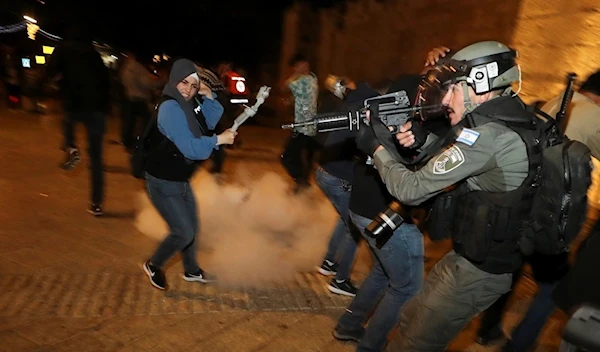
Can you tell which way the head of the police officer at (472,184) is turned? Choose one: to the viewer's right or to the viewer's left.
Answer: to the viewer's left

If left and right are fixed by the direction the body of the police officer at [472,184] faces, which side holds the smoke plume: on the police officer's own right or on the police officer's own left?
on the police officer's own right

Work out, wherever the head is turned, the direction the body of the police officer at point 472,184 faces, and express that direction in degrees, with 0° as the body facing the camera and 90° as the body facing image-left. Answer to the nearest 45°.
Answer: approximately 90°
